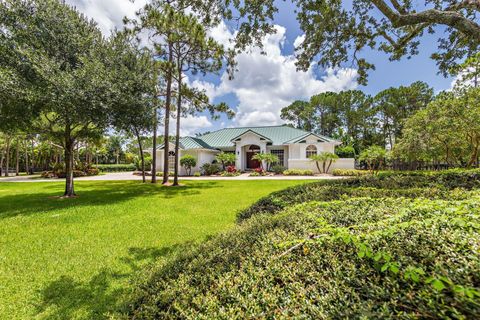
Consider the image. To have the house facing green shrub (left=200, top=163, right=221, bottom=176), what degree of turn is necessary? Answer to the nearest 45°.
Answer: approximately 90° to its right

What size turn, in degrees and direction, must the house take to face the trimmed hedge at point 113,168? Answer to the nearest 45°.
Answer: approximately 135° to its right

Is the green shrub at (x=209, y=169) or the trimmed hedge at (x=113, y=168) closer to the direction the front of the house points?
the green shrub

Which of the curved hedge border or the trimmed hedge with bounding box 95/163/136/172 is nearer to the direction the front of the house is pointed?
the curved hedge border

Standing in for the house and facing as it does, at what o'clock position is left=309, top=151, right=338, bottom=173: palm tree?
The palm tree is roughly at 10 o'clock from the house.

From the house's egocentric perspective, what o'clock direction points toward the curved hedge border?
The curved hedge border is roughly at 12 o'clock from the house.

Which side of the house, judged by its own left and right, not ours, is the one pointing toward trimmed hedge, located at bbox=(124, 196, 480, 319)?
front

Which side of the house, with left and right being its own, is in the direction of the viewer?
front
